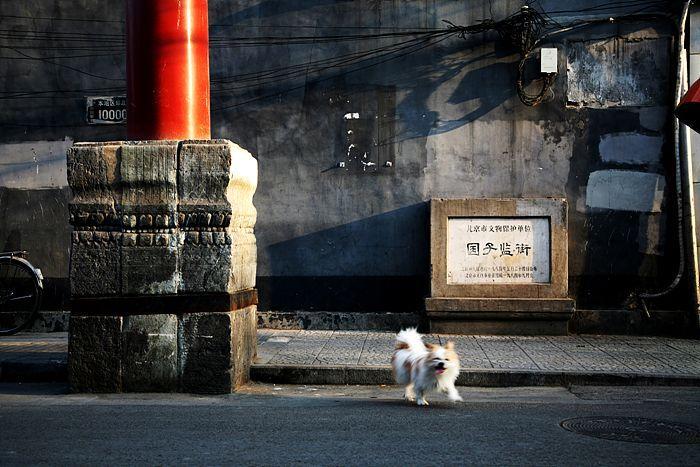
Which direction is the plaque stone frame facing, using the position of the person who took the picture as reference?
facing the viewer

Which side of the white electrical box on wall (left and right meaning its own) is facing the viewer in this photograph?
front

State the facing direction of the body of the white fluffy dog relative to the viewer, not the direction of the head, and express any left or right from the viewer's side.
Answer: facing the viewer and to the right of the viewer

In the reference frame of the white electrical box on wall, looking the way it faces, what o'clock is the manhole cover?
The manhole cover is roughly at 12 o'clock from the white electrical box on wall.

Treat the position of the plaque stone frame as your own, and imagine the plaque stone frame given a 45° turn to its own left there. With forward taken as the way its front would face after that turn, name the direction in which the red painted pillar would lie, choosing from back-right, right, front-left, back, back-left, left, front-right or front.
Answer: right
